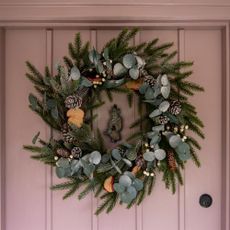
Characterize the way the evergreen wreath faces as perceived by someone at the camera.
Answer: facing the viewer
